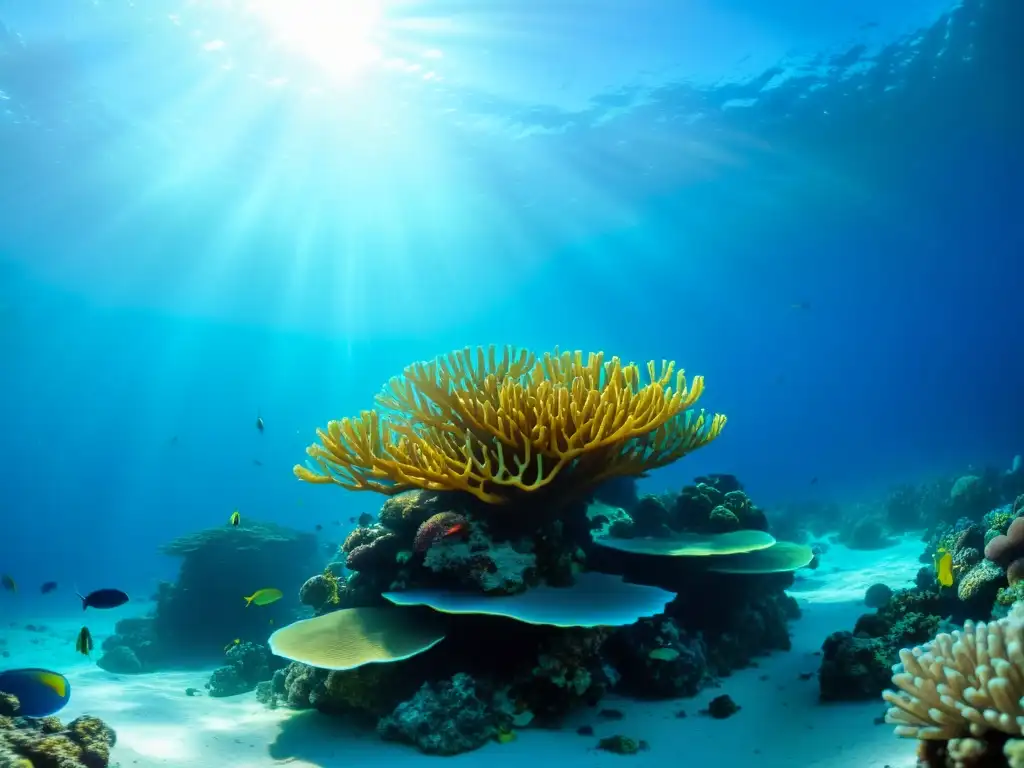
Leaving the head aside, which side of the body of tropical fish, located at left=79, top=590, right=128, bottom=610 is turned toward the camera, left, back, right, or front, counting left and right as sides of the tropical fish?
right

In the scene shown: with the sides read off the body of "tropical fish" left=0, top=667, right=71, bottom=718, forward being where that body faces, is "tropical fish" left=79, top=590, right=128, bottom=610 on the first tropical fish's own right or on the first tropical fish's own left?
on the first tropical fish's own left

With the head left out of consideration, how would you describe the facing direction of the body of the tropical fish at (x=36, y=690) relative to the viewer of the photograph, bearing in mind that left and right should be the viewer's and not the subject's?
facing to the right of the viewer

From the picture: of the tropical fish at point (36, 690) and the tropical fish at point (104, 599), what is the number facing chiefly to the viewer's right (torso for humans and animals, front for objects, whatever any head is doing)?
2

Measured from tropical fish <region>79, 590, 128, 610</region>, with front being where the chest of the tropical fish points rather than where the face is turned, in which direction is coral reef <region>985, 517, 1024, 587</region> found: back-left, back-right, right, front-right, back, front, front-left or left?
front-right

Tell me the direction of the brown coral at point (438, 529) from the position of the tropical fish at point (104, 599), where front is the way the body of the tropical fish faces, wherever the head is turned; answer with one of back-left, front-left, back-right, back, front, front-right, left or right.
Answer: front-right
